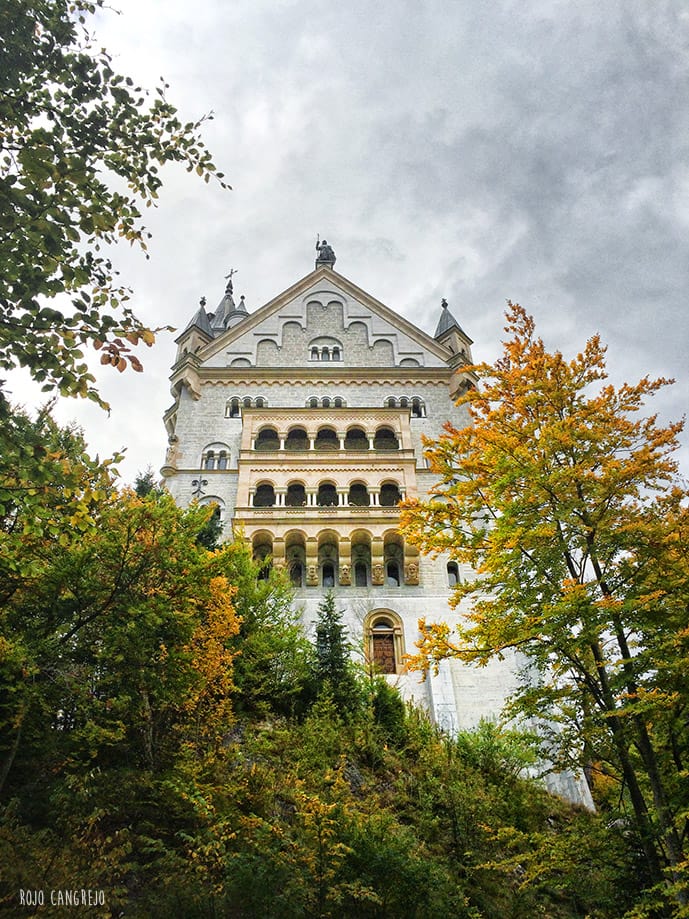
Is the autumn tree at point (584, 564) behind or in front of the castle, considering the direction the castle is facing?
in front

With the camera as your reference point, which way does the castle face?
facing the viewer
